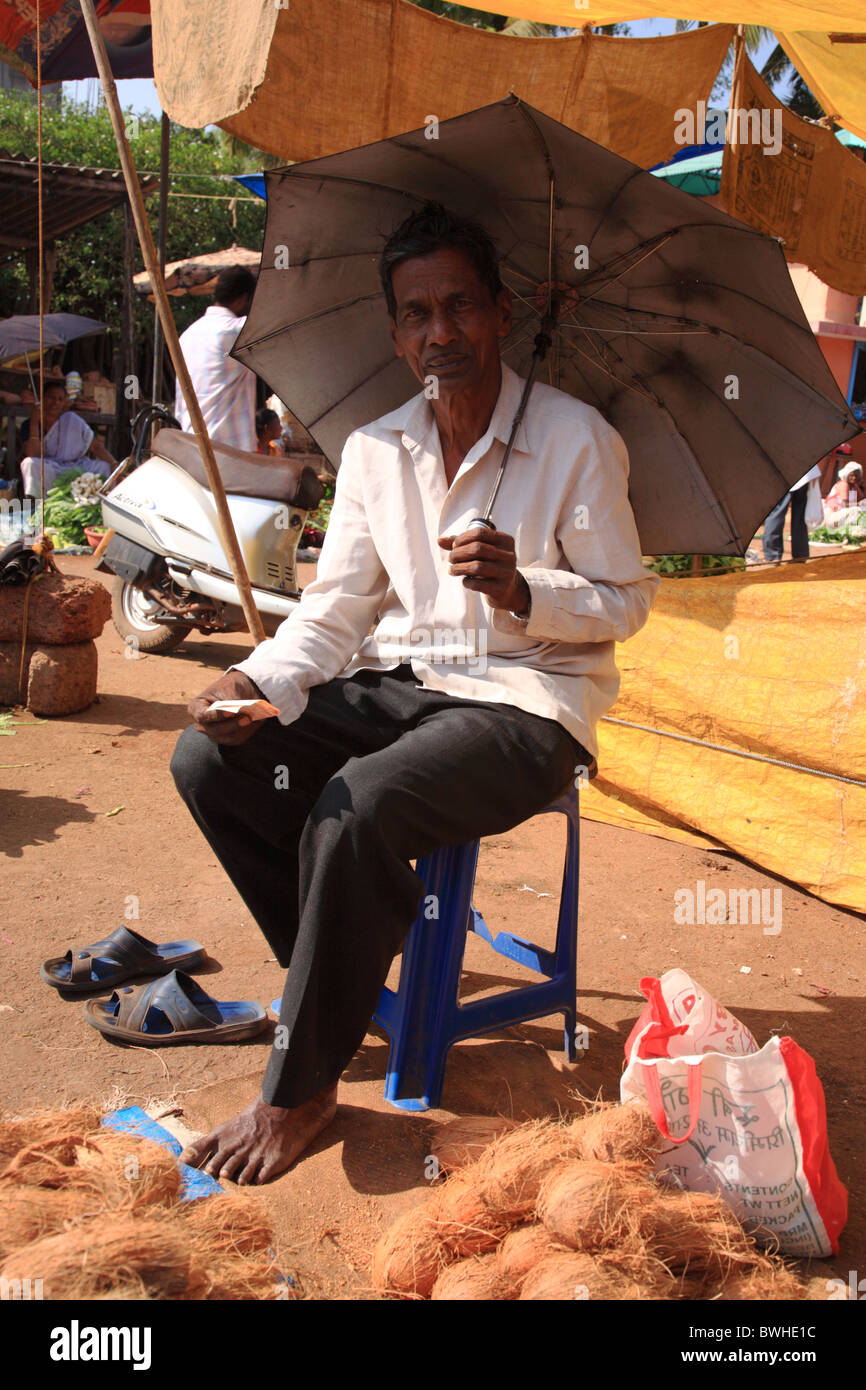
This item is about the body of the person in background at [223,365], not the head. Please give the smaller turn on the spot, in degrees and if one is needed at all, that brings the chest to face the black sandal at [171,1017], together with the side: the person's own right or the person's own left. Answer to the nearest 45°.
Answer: approximately 135° to the person's own right

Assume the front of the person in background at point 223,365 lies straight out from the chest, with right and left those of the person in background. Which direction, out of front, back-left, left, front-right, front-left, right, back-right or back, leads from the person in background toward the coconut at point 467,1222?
back-right

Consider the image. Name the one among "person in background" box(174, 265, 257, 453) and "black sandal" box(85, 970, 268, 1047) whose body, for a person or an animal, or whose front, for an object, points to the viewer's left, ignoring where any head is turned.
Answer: the black sandal

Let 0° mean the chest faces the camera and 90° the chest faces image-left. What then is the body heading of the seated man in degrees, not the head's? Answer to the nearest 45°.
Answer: approximately 45°

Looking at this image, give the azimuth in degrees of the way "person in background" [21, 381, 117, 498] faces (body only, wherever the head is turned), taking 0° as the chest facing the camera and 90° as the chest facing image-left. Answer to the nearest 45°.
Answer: approximately 0°

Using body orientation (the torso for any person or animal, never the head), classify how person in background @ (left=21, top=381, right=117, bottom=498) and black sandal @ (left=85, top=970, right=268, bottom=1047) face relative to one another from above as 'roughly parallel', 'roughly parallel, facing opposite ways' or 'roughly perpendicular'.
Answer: roughly perpendicular

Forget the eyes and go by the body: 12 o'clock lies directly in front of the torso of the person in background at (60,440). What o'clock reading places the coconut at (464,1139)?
The coconut is roughly at 12 o'clock from the person in background.

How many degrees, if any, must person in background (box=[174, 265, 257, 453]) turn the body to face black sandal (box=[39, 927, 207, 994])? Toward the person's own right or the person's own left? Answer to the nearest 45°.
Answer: approximately 135° to the person's own right

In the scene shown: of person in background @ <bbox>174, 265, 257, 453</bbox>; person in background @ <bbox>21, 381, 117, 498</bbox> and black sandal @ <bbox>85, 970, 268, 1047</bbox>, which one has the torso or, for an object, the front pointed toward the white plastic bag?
person in background @ <bbox>21, 381, 117, 498</bbox>

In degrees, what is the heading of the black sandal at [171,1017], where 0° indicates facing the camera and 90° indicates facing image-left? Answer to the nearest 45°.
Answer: approximately 90°

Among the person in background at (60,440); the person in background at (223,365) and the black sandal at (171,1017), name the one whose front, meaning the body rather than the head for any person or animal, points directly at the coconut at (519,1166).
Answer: the person in background at (60,440)
